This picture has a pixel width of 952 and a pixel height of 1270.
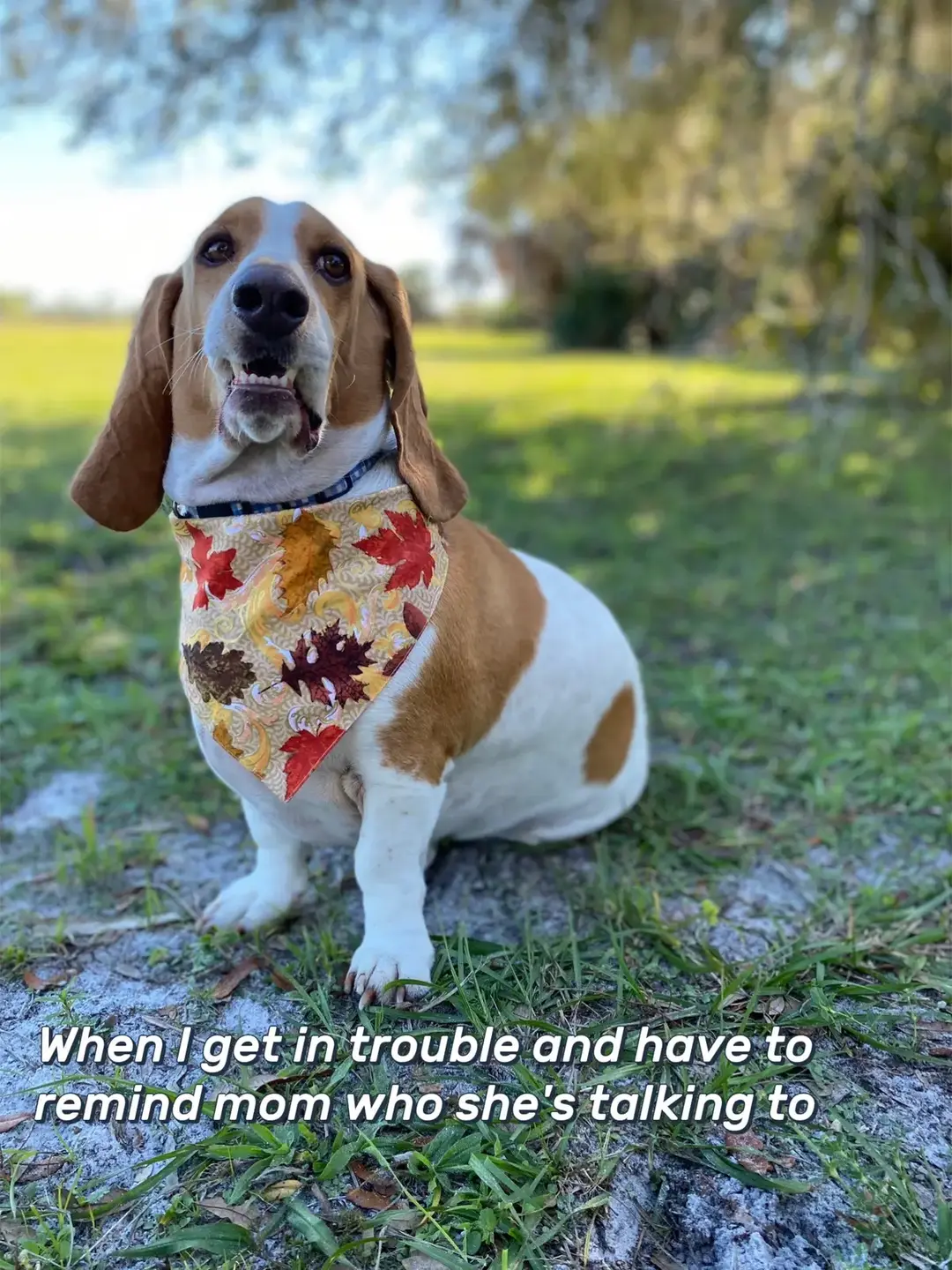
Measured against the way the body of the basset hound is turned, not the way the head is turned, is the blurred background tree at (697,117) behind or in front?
behind

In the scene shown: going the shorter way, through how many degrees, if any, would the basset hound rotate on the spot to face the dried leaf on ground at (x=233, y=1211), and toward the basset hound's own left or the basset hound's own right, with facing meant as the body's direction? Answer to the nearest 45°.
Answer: approximately 45° to the basset hound's own left

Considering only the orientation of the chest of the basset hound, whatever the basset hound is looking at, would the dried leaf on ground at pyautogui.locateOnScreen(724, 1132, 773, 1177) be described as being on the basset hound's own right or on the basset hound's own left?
on the basset hound's own left

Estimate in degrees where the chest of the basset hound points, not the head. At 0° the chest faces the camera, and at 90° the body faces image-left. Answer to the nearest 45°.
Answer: approximately 45°

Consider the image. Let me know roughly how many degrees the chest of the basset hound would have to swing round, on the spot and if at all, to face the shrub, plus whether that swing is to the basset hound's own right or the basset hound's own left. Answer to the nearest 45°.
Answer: approximately 135° to the basset hound's own right
